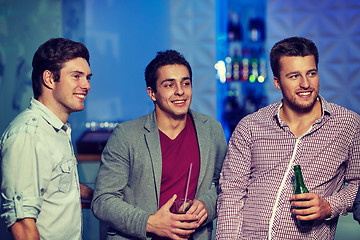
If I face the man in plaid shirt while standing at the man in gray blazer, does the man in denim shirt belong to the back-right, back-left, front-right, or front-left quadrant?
back-right

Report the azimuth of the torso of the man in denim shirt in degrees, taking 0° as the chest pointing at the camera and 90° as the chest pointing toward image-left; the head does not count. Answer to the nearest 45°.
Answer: approximately 270°

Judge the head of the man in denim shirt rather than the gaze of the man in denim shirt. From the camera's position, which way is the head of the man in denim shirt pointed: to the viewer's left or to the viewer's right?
to the viewer's right

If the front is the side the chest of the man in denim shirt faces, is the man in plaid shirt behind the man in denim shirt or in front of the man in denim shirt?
in front

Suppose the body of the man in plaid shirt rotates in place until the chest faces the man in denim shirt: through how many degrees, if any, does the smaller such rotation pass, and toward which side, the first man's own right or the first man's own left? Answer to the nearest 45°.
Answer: approximately 45° to the first man's own right

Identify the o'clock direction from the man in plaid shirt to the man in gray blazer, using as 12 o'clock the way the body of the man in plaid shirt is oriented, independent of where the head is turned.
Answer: The man in gray blazer is roughly at 3 o'clock from the man in plaid shirt.

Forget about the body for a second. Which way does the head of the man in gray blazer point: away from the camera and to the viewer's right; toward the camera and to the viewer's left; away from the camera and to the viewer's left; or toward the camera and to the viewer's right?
toward the camera and to the viewer's right

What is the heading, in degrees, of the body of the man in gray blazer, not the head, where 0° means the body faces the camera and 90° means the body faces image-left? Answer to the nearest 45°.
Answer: approximately 315°

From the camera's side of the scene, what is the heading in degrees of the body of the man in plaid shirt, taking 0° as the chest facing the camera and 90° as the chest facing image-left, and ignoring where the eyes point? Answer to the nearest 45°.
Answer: approximately 0°

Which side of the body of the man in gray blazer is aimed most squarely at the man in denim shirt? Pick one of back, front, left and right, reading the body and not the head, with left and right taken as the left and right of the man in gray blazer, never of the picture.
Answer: right
